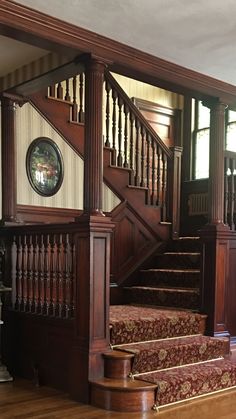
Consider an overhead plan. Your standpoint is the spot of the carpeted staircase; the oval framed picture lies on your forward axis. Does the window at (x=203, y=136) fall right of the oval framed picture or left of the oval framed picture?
right

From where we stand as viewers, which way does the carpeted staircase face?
facing the viewer and to the right of the viewer

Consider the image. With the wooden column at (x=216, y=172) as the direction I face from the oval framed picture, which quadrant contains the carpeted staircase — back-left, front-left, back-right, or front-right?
front-right

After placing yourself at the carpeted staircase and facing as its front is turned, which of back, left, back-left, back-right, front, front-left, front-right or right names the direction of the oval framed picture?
back

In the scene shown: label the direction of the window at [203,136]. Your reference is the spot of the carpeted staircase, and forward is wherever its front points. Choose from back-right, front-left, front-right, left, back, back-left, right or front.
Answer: back-left
